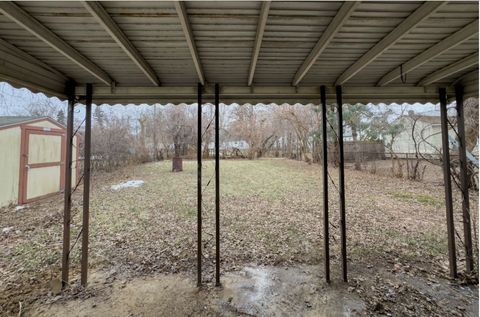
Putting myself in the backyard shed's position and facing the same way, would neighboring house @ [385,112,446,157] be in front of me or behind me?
in front

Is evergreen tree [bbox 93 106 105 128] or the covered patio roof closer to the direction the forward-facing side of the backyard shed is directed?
the covered patio roof

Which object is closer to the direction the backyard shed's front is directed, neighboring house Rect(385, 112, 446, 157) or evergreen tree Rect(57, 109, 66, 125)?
the neighboring house

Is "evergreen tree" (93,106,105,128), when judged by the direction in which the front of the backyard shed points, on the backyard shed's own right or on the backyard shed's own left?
on the backyard shed's own left

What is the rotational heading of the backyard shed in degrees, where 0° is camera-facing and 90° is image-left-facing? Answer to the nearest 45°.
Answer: approximately 315°

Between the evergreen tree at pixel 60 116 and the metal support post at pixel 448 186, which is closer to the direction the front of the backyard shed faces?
the metal support post

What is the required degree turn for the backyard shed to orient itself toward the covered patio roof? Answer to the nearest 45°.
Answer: approximately 45° to its right

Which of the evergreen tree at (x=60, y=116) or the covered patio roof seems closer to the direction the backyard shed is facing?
the covered patio roof

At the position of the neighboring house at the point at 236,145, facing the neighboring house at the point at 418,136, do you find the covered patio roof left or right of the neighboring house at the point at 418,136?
right

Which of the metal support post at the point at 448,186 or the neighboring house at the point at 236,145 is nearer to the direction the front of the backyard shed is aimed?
the metal support post

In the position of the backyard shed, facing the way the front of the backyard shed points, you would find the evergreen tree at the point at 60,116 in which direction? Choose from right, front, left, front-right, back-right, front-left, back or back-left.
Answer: back-left

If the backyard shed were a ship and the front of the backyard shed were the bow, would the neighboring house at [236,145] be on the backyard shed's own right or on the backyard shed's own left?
on the backyard shed's own left
